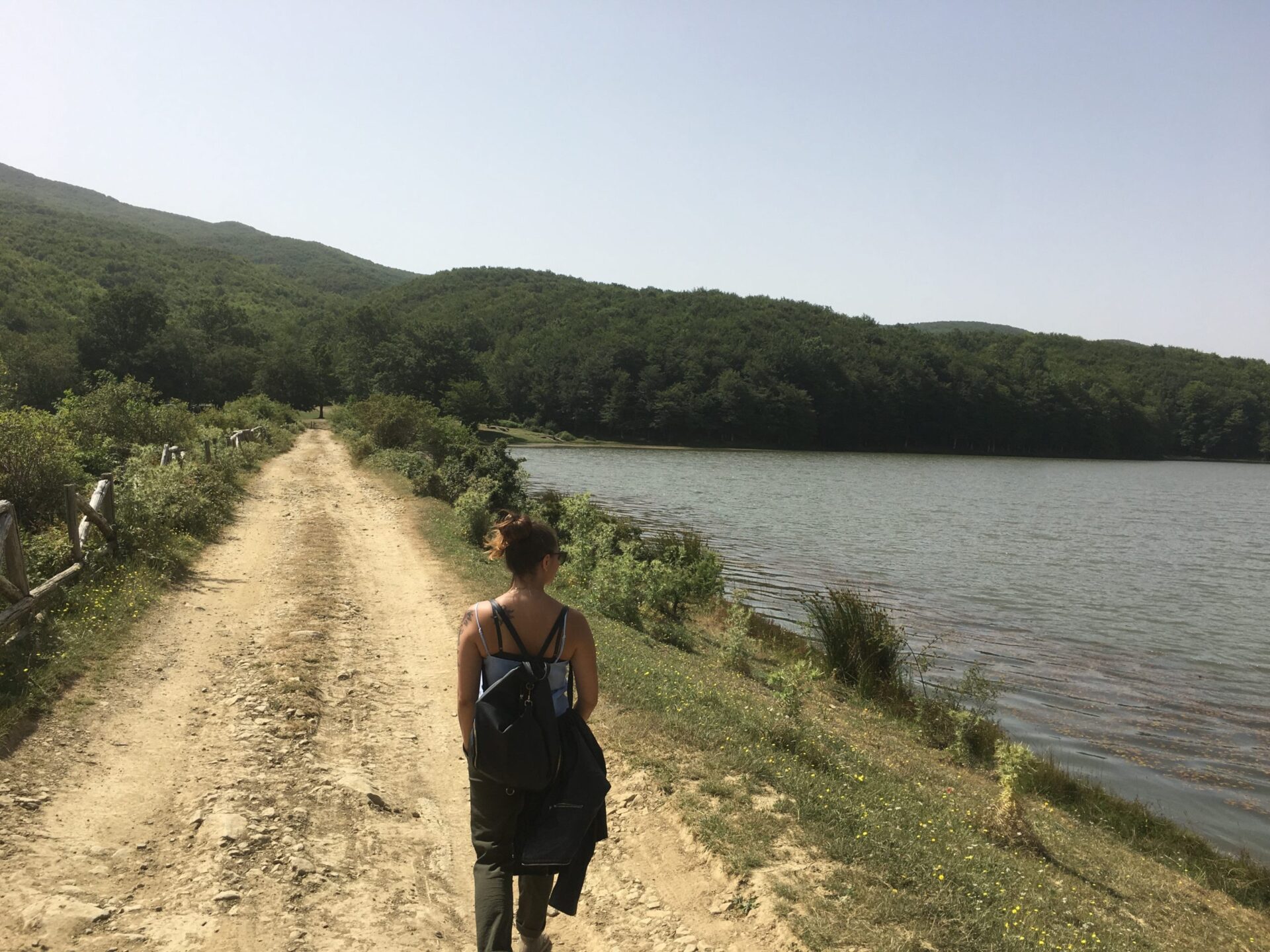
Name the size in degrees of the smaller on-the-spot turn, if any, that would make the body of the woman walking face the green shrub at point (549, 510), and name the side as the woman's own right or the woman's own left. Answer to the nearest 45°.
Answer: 0° — they already face it

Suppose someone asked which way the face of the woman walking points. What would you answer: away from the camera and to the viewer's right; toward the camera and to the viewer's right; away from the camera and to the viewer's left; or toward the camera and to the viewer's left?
away from the camera and to the viewer's right

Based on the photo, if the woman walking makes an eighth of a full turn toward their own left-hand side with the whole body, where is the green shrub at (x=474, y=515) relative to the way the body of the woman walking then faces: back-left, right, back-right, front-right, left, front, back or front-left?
front-right

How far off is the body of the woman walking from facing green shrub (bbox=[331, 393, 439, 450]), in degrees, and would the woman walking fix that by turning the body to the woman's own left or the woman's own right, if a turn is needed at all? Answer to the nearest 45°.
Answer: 0° — they already face it

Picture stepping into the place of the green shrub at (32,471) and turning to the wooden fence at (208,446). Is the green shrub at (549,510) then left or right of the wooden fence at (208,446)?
right

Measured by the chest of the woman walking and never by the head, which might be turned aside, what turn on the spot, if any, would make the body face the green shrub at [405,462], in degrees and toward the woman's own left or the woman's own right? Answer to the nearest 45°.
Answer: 0° — they already face it

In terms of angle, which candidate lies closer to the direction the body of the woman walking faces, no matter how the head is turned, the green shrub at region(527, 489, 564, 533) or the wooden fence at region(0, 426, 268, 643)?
the green shrub

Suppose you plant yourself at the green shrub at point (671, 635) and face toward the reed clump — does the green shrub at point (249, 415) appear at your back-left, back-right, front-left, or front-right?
back-left

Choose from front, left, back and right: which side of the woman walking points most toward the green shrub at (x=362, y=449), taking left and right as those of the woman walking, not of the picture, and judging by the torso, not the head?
front

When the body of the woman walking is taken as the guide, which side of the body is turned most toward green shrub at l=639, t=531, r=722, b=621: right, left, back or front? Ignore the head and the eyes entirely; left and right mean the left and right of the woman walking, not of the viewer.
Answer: front

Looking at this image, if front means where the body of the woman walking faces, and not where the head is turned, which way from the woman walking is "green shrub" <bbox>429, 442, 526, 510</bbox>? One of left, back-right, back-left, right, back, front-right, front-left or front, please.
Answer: front

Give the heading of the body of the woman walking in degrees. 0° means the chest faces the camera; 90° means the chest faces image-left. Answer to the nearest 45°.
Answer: approximately 180°

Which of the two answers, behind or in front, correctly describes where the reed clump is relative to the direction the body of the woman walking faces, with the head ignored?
in front
